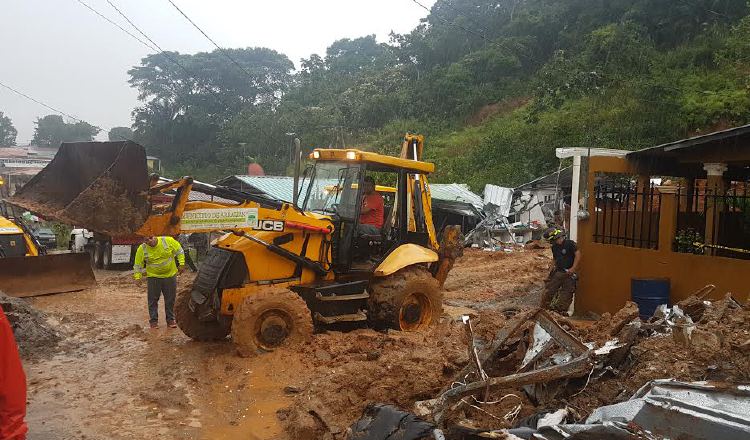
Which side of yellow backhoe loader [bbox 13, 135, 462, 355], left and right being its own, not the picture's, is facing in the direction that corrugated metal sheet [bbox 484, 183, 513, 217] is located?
back

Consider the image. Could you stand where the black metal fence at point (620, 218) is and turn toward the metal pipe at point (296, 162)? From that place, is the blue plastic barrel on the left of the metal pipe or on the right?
left

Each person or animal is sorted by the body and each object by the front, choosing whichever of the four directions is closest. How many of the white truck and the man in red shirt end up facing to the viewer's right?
0

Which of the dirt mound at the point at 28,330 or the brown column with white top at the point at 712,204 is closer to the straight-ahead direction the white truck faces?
the dirt mound

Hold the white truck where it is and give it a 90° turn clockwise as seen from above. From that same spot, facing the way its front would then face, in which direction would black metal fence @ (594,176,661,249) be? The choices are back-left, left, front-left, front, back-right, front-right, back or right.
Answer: back-right

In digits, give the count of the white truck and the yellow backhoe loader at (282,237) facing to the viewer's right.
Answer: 0

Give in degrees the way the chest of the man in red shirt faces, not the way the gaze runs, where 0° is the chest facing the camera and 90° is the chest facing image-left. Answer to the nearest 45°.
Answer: approximately 45°

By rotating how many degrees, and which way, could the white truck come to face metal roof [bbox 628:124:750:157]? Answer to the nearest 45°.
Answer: approximately 135° to its left

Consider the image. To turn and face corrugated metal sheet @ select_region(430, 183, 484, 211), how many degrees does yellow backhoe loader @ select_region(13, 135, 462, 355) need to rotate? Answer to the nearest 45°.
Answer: approximately 180°

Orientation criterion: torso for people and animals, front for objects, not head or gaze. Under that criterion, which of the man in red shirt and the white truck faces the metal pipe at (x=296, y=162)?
the man in red shirt

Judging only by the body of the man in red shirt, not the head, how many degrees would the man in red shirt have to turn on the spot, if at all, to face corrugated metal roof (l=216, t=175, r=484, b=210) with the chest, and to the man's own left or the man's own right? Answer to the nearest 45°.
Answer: approximately 135° to the man's own right

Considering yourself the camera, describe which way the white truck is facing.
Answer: facing to the left of the viewer
